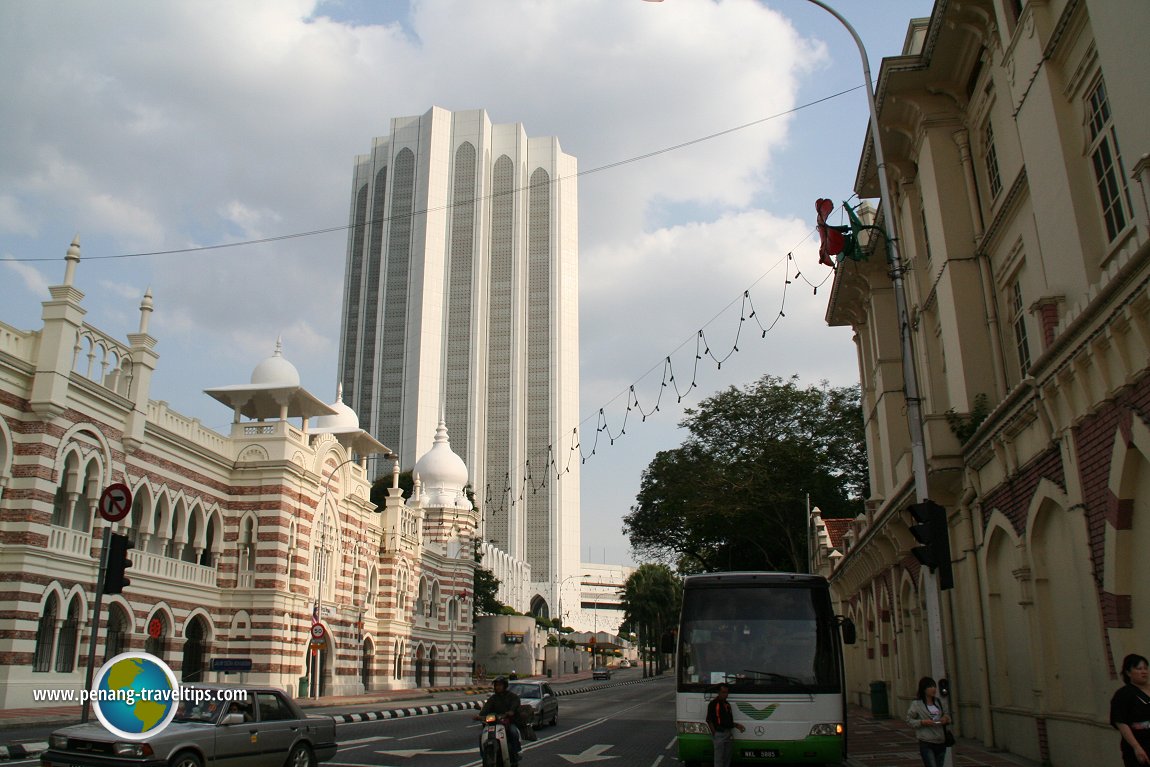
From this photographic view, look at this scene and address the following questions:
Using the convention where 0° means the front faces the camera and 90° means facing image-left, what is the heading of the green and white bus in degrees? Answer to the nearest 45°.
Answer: approximately 0°

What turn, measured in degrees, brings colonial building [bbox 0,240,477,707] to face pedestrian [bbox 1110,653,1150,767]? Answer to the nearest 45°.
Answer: approximately 45° to its right

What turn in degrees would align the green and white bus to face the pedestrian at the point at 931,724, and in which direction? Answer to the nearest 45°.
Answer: approximately 45° to its left

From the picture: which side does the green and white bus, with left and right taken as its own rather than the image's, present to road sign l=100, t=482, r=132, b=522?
right

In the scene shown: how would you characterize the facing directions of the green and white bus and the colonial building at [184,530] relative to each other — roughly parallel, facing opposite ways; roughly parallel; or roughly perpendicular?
roughly perpendicular

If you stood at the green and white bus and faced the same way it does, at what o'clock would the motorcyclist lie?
The motorcyclist is roughly at 2 o'clock from the green and white bus.

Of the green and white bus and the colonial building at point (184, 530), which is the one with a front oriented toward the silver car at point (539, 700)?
the colonial building

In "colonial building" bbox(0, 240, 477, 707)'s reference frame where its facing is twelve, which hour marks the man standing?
The man standing is roughly at 1 o'clock from the colonial building.
